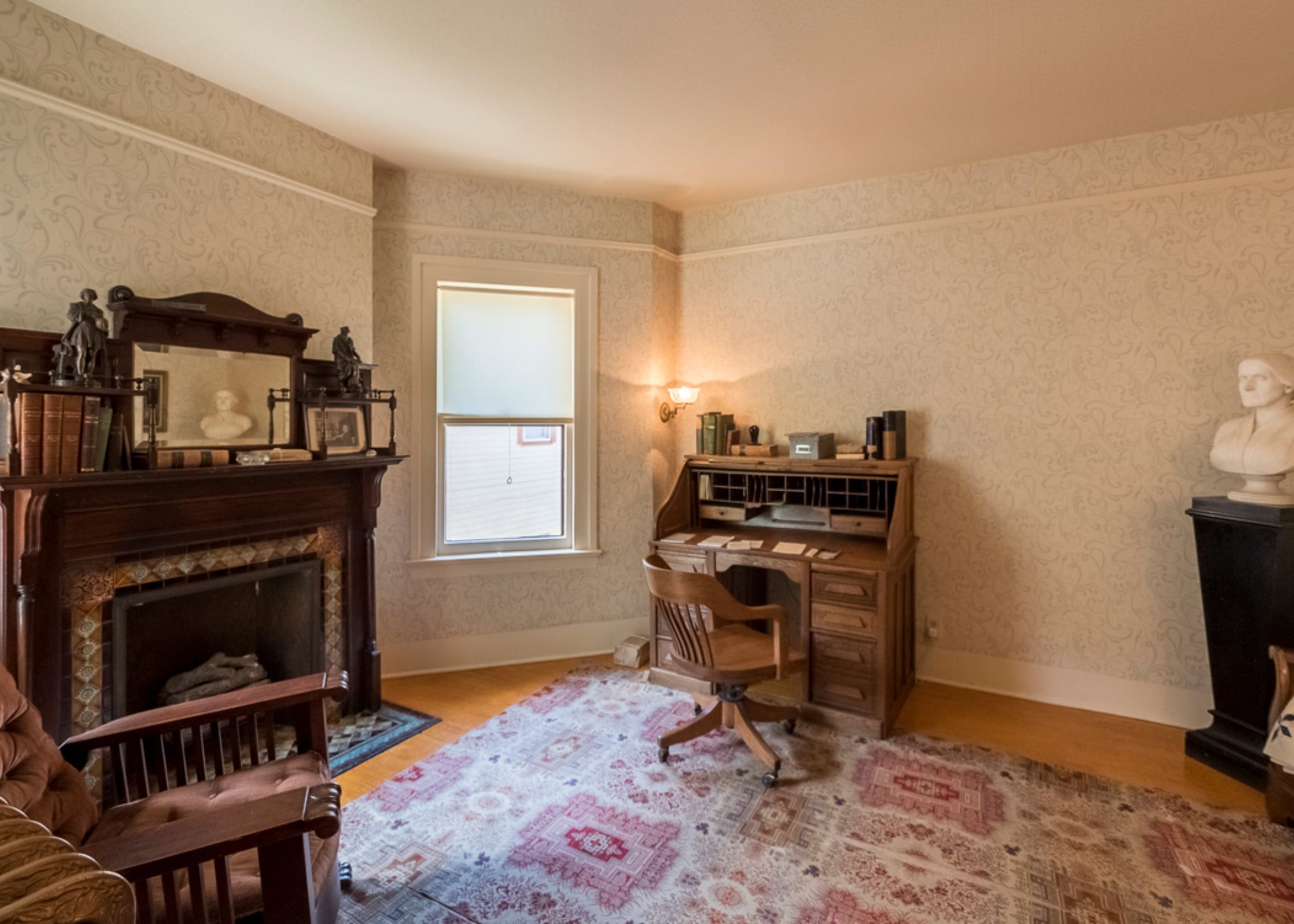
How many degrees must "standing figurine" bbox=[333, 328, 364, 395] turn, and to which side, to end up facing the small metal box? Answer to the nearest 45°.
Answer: approximately 45° to its left

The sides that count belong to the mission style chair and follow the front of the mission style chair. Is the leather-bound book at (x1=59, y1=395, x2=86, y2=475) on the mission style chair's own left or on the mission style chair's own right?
on the mission style chair's own left

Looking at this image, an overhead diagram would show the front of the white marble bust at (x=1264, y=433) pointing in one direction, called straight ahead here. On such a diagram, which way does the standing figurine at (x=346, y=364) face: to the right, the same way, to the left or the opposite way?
the opposite way

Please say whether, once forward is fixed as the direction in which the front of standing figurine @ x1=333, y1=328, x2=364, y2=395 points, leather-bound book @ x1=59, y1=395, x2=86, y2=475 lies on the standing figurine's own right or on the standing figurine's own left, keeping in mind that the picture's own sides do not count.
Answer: on the standing figurine's own right

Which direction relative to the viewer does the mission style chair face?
to the viewer's right

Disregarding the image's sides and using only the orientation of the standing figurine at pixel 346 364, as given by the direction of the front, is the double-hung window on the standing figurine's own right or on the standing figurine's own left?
on the standing figurine's own left

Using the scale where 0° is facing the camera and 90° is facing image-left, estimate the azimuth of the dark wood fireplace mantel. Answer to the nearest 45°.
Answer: approximately 315°

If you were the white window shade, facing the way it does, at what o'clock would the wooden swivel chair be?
The wooden swivel chair is roughly at 11 o'clock from the white window shade.

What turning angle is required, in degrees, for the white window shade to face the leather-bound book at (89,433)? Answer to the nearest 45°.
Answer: approximately 45° to its right

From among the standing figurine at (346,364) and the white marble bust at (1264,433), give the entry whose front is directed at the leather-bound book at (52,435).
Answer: the white marble bust

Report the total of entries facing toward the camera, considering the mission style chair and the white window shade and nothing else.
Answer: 1

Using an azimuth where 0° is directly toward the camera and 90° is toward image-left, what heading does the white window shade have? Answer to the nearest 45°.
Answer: approximately 0°

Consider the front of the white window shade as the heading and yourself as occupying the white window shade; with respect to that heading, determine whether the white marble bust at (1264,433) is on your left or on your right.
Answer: on your left
